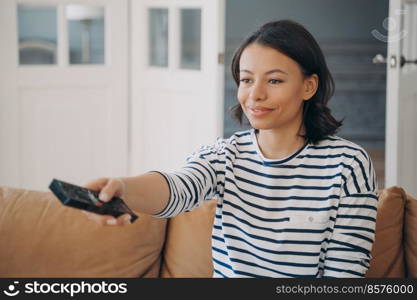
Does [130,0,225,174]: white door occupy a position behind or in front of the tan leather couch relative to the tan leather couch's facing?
behind

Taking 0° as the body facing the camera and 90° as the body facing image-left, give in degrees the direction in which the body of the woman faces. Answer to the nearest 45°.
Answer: approximately 45°

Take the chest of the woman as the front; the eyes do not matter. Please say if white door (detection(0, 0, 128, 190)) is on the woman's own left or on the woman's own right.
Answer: on the woman's own right

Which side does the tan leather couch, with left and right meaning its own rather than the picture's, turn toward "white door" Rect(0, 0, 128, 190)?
back

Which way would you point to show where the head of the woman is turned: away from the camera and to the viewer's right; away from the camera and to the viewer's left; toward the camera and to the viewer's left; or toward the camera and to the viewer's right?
toward the camera and to the viewer's left

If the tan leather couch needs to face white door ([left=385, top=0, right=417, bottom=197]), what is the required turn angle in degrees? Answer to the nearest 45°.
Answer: approximately 135° to its left

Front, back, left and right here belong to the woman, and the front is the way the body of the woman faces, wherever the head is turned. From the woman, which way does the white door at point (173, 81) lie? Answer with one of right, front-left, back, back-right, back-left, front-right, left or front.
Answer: back-right

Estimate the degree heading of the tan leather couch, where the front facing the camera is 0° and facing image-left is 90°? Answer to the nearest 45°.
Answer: approximately 0°
